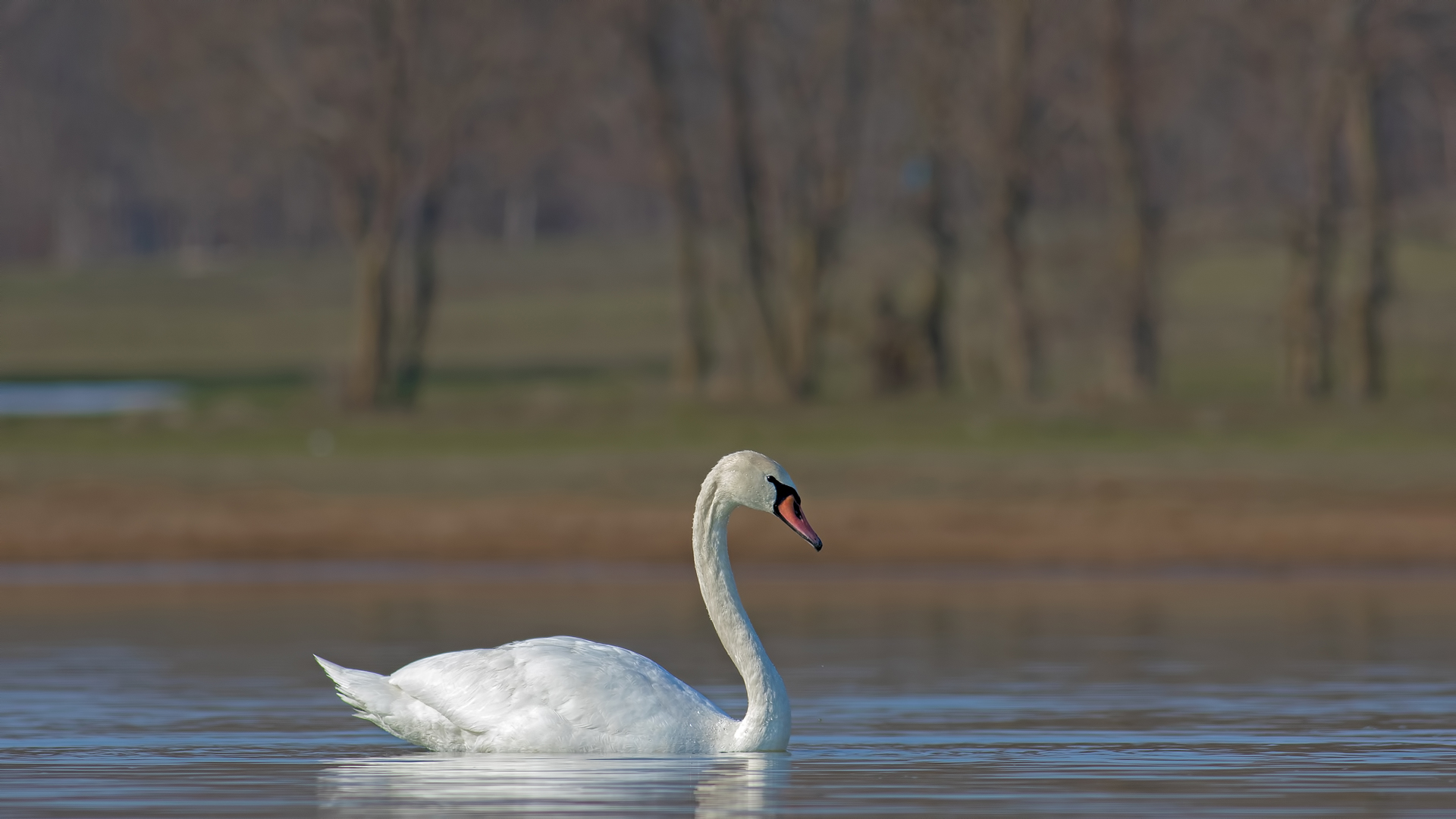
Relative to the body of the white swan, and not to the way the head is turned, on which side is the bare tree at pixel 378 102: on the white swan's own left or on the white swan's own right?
on the white swan's own left

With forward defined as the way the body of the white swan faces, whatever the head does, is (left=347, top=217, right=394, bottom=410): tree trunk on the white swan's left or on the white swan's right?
on the white swan's left

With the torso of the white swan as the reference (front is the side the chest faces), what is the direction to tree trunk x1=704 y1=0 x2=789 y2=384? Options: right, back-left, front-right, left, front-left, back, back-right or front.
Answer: left

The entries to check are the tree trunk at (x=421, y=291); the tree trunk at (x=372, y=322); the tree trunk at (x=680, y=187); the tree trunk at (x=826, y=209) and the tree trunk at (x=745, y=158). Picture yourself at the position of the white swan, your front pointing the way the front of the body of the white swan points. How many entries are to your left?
5

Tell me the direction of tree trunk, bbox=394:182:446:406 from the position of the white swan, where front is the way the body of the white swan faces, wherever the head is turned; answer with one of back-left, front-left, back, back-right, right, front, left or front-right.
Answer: left

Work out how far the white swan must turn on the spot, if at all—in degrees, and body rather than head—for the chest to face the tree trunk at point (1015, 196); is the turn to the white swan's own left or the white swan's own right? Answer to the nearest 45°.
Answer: approximately 90° to the white swan's own left

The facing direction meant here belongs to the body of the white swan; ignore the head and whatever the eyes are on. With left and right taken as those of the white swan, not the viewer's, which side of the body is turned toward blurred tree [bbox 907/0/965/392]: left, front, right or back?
left

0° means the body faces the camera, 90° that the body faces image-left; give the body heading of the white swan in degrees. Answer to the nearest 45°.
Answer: approximately 270°

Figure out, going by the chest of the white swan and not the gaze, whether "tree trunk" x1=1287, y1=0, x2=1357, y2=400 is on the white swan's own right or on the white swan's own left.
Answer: on the white swan's own left

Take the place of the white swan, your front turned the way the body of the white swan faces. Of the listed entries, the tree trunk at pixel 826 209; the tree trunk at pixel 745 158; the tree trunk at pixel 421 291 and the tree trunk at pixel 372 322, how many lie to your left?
4

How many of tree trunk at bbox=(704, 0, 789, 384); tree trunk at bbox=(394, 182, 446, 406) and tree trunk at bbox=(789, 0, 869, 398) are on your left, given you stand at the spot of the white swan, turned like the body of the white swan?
3

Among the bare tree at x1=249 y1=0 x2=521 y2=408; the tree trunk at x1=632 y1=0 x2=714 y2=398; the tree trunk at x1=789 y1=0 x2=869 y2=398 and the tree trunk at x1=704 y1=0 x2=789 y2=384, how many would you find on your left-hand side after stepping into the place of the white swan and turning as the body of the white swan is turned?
4

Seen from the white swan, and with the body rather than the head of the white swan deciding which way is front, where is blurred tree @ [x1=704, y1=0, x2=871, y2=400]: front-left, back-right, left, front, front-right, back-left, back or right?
left
